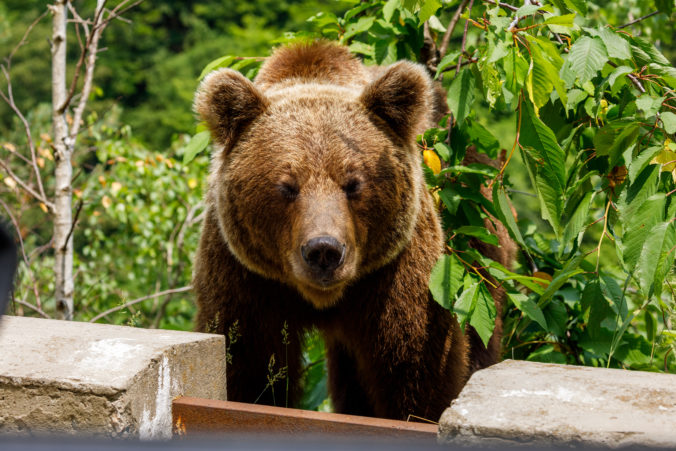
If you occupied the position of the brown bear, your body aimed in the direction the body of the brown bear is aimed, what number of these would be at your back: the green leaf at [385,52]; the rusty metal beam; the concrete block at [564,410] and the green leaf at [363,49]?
2

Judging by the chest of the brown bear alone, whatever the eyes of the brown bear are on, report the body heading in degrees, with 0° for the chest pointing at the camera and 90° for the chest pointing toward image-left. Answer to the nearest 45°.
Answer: approximately 0°

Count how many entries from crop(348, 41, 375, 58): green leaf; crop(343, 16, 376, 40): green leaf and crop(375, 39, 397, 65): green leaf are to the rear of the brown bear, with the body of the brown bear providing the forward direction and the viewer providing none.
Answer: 3

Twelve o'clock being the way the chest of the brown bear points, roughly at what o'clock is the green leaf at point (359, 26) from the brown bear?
The green leaf is roughly at 6 o'clock from the brown bear.

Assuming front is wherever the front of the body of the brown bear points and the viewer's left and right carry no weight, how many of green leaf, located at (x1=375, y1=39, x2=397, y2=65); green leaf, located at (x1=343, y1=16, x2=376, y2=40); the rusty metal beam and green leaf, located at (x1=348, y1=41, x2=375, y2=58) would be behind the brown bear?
3

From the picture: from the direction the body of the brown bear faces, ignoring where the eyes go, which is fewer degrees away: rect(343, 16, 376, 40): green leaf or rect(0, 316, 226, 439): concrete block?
the concrete block

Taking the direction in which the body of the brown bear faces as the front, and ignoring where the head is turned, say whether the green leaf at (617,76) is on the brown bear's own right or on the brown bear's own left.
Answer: on the brown bear's own left

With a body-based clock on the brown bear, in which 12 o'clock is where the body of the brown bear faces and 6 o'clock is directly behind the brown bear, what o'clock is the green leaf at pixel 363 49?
The green leaf is roughly at 6 o'clock from the brown bear.
